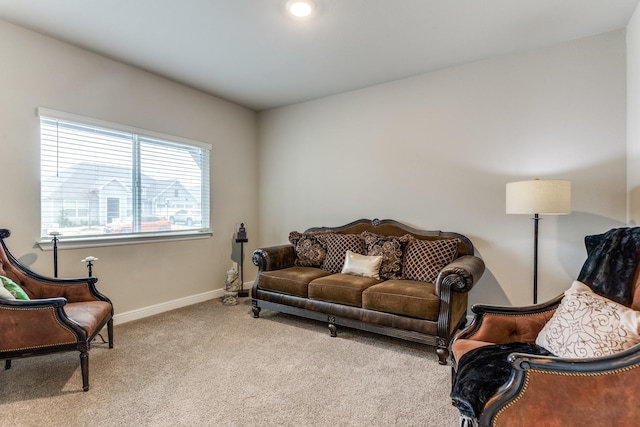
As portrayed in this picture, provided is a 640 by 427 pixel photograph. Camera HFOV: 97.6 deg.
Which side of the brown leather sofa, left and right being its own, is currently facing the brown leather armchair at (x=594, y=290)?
left

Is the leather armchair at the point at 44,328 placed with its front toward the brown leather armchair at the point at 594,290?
yes

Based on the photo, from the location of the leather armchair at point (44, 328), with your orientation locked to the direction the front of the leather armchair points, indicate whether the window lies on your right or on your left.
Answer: on your left

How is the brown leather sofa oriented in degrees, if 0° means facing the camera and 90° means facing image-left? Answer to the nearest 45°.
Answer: approximately 45°

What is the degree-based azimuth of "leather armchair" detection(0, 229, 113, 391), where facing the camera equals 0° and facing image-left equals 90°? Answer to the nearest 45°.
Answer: approximately 315°
